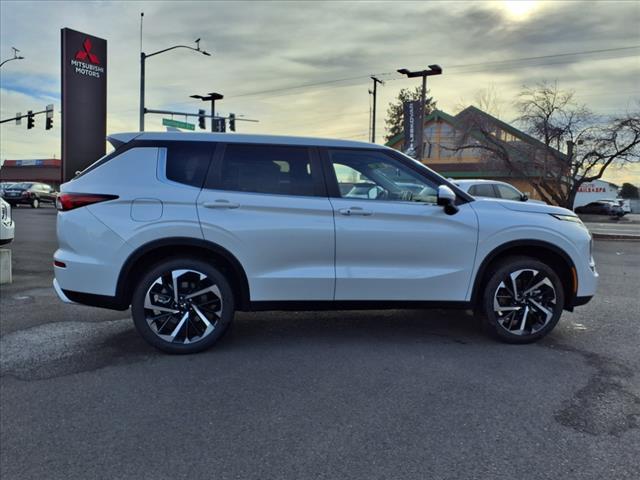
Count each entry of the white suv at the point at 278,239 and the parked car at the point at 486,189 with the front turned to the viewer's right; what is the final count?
2

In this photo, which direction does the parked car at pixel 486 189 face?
to the viewer's right

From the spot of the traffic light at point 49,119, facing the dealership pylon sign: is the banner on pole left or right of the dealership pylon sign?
left

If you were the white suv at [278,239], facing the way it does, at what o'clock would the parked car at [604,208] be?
The parked car is roughly at 10 o'clock from the white suv.

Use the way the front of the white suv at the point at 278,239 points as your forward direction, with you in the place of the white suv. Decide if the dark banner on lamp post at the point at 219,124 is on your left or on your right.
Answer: on your left

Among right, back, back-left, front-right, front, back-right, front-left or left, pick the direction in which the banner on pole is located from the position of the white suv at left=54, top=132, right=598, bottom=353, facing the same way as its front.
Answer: left

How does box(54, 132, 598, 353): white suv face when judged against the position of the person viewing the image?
facing to the right of the viewer
